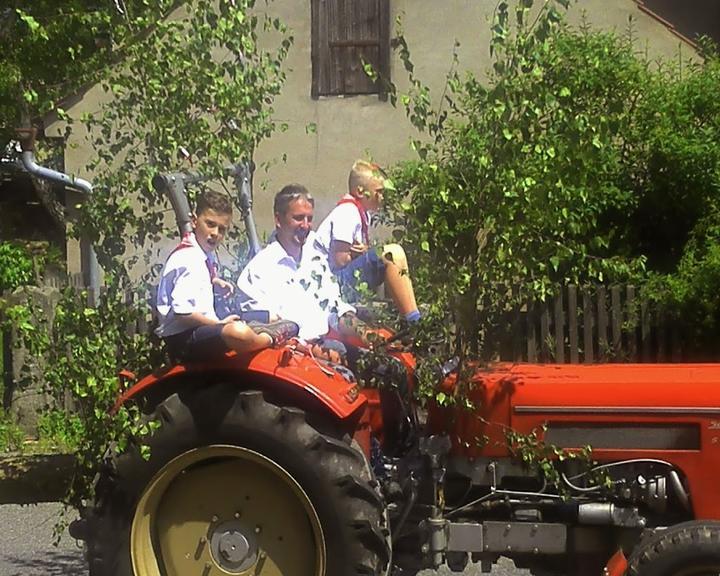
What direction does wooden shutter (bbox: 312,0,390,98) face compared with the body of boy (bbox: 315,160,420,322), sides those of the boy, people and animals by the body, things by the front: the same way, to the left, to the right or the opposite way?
to the right

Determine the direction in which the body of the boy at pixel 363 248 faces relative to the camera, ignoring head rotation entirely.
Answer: to the viewer's right

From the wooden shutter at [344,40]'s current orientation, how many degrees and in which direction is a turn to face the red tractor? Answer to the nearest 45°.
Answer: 0° — it already faces it

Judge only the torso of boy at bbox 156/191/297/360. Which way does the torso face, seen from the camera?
to the viewer's right

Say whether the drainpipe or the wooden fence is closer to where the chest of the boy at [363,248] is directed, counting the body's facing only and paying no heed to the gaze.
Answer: the wooden fence

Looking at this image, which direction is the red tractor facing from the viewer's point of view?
to the viewer's right

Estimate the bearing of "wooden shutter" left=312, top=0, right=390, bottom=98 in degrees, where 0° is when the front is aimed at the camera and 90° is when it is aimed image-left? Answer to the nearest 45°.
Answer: approximately 0°

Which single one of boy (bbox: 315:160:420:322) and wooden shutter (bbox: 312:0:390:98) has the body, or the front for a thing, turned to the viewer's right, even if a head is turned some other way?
the boy

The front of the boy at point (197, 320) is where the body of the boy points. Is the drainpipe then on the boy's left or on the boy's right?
on the boy's left
